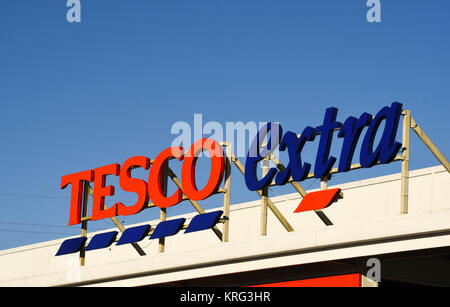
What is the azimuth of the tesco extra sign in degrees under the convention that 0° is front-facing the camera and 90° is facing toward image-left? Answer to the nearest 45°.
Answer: approximately 45°

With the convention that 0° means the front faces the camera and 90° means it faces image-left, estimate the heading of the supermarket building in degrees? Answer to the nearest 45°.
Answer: approximately 45°
